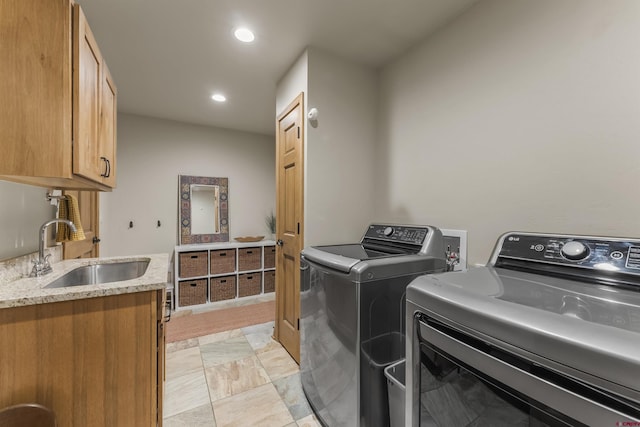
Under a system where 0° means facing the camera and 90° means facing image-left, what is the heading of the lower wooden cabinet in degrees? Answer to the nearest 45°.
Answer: approximately 270°

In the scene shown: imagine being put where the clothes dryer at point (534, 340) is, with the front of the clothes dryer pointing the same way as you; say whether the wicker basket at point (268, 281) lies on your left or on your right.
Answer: on your right

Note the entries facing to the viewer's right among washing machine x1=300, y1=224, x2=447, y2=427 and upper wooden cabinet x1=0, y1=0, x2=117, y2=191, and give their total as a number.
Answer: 1

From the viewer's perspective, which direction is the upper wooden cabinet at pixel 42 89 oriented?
to the viewer's right

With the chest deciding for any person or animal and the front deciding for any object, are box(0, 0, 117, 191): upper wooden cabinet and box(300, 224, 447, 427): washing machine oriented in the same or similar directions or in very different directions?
very different directions

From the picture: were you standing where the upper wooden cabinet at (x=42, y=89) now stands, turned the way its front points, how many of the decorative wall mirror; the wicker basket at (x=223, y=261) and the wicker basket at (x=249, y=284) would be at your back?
0

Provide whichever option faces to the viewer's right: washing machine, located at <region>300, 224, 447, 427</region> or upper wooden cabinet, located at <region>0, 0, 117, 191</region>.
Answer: the upper wooden cabinet

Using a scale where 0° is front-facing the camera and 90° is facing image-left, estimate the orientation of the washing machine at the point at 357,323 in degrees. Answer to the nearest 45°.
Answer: approximately 45°

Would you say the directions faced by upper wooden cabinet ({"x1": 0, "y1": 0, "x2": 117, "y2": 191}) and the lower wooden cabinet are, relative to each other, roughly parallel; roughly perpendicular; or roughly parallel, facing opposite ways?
roughly parallel

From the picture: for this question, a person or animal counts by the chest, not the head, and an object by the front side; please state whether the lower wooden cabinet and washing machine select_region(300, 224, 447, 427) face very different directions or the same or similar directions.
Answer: very different directions

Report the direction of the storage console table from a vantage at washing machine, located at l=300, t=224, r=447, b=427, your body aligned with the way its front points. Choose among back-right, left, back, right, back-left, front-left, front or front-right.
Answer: right

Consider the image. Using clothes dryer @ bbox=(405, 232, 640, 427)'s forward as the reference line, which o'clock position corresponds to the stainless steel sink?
The stainless steel sink is roughly at 1 o'clock from the clothes dryer.

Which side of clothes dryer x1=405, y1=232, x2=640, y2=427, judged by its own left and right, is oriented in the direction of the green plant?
right

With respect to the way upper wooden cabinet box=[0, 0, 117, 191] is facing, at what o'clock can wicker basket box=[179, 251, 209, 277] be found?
The wicker basket is roughly at 10 o'clock from the upper wooden cabinet.

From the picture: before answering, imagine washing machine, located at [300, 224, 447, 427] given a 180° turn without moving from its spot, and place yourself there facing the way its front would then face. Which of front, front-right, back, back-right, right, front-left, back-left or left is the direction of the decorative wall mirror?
left
